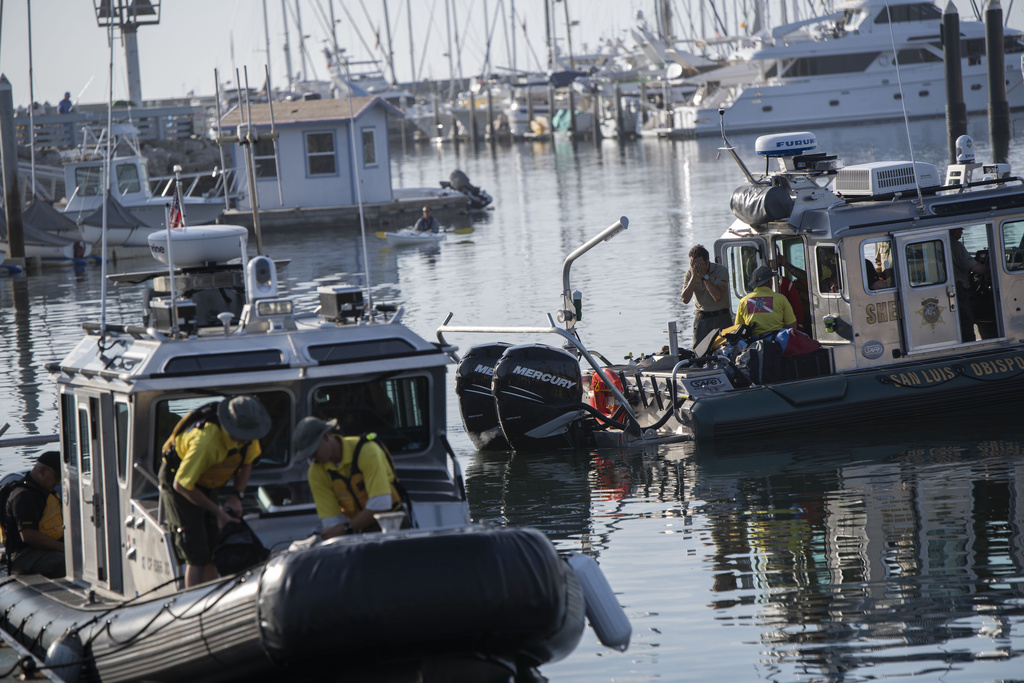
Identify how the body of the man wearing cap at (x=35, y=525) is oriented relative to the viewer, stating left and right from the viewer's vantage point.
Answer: facing to the right of the viewer

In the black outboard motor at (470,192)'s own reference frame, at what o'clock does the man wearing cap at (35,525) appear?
The man wearing cap is roughly at 9 o'clock from the black outboard motor.

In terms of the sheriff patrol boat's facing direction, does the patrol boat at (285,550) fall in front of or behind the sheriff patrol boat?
behind

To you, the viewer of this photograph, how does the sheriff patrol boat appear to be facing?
facing away from the viewer and to the right of the viewer

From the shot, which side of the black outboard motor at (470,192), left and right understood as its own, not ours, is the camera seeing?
left

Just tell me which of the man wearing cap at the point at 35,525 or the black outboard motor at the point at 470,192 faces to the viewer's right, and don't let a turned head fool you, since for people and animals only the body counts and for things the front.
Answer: the man wearing cap
